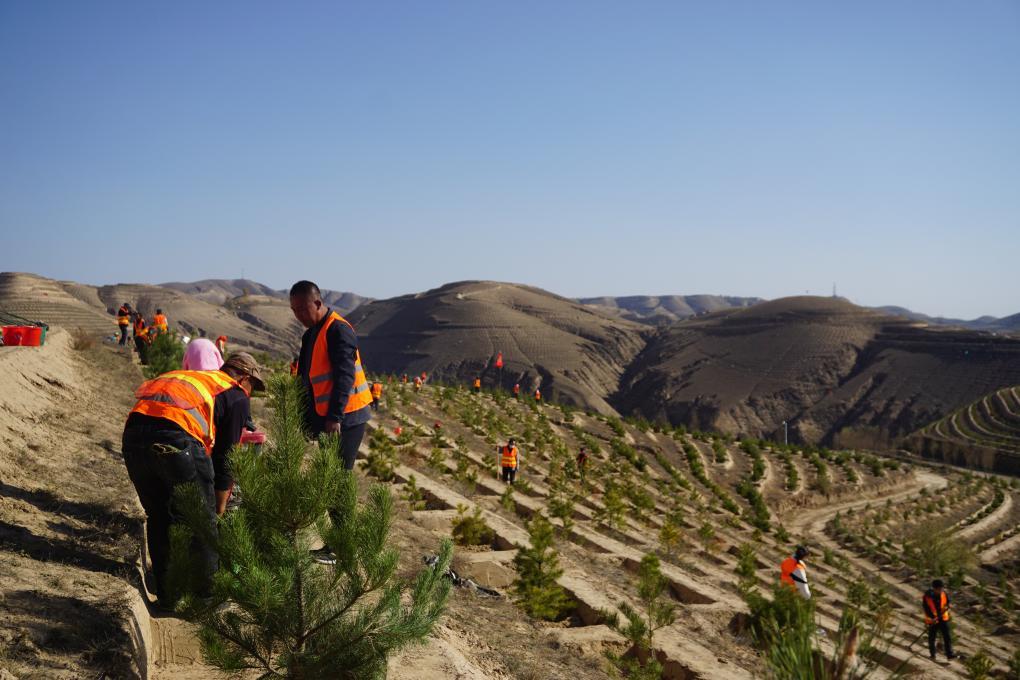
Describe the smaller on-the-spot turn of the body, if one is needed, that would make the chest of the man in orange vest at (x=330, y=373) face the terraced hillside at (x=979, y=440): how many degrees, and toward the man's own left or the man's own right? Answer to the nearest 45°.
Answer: approximately 180°

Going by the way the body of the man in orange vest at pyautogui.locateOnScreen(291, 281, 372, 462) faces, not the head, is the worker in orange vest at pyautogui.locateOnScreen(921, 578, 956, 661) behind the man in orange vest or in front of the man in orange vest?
behind

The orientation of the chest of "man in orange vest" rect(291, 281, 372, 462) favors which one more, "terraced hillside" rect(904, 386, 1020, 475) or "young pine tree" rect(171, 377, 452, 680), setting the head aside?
the young pine tree

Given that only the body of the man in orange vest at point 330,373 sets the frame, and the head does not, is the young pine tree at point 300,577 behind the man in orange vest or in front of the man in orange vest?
in front

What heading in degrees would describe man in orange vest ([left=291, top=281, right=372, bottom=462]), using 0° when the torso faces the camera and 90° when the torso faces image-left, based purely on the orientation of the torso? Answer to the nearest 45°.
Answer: approximately 45°

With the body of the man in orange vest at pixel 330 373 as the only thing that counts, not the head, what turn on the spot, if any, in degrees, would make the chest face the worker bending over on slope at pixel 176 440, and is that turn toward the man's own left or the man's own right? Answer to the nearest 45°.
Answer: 0° — they already face them

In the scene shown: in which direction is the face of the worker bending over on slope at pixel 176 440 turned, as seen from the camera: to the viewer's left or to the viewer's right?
to the viewer's right
